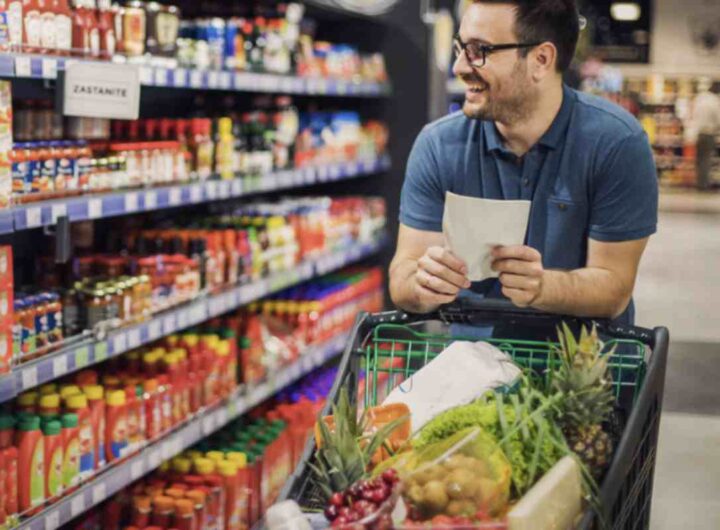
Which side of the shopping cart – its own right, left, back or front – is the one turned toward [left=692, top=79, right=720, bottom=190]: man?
back

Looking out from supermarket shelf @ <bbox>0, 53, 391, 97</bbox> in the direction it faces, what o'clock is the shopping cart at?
The shopping cart is roughly at 1 o'clock from the supermarket shelf.

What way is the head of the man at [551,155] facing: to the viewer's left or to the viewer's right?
to the viewer's left

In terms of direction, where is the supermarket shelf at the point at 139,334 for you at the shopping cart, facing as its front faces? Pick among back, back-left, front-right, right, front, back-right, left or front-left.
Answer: back-right

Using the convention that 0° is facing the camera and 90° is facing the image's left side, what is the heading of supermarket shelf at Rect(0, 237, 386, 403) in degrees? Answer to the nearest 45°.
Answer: approximately 315°

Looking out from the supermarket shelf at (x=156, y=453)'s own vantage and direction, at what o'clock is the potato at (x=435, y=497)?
The potato is roughly at 1 o'clock from the supermarket shelf.

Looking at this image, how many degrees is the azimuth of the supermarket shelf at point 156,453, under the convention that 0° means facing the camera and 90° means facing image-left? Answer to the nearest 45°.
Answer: approximately 315°

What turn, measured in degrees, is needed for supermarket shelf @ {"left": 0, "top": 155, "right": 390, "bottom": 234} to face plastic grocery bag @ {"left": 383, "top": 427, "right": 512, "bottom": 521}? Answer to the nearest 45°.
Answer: approximately 45° to its right

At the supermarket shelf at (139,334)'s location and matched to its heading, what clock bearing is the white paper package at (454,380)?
The white paper package is roughly at 1 o'clock from the supermarket shelf.

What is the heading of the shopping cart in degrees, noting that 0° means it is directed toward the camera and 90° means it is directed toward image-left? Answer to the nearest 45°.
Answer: approximately 0°
